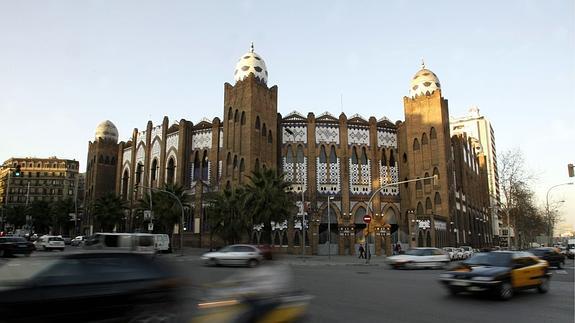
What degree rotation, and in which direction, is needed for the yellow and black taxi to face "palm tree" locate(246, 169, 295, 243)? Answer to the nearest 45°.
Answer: approximately 90° to its right

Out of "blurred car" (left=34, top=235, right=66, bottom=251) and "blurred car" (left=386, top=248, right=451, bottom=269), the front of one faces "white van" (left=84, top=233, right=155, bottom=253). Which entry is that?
"blurred car" (left=386, top=248, right=451, bottom=269)

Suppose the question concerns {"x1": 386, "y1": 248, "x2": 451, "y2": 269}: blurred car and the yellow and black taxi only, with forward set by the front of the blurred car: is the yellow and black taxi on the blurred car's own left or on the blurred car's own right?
on the blurred car's own left

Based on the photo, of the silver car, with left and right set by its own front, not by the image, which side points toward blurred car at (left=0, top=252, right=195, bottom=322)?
left

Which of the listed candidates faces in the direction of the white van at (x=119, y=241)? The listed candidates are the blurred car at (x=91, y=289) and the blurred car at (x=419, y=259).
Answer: the blurred car at (x=419, y=259)

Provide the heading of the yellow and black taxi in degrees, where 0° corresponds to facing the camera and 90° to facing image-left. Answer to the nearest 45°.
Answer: approximately 45°

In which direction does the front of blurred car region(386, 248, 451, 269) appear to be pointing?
to the viewer's left

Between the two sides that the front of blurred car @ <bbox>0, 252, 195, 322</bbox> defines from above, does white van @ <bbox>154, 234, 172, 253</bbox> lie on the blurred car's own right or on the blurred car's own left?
on the blurred car's own right

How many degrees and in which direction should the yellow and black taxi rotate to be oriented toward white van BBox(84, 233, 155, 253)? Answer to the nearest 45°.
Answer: approximately 90° to its right

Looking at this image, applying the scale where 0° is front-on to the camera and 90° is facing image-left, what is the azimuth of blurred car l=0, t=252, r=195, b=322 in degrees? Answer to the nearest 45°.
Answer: approximately 90°

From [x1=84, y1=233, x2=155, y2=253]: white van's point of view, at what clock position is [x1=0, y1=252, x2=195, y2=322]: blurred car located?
The blurred car is roughly at 9 o'clock from the white van.

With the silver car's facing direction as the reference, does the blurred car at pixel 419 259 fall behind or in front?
behind
